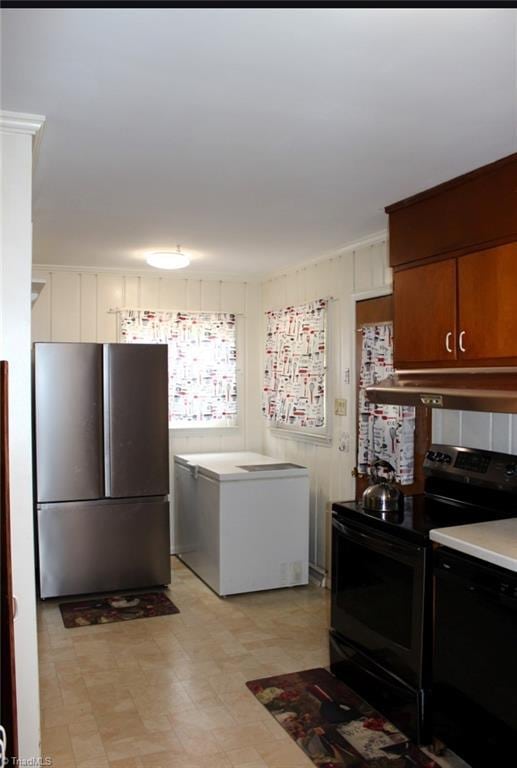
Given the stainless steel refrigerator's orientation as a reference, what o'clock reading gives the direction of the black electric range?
The black electric range is roughly at 11 o'clock from the stainless steel refrigerator.

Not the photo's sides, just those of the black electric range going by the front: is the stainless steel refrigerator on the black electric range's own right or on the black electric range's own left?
on the black electric range's own right

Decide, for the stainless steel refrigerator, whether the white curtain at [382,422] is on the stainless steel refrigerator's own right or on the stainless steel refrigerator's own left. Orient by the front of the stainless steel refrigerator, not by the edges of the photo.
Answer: on the stainless steel refrigerator's own left

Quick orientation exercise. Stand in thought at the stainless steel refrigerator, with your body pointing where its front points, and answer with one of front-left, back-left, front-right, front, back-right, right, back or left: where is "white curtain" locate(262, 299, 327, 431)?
left

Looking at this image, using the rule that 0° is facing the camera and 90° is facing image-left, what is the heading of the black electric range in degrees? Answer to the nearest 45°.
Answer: approximately 45°

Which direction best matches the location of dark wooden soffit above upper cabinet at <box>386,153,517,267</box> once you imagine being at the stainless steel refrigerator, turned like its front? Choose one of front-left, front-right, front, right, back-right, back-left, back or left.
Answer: front-left

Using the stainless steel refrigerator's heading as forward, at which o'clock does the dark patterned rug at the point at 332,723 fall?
The dark patterned rug is roughly at 11 o'clock from the stainless steel refrigerator.
